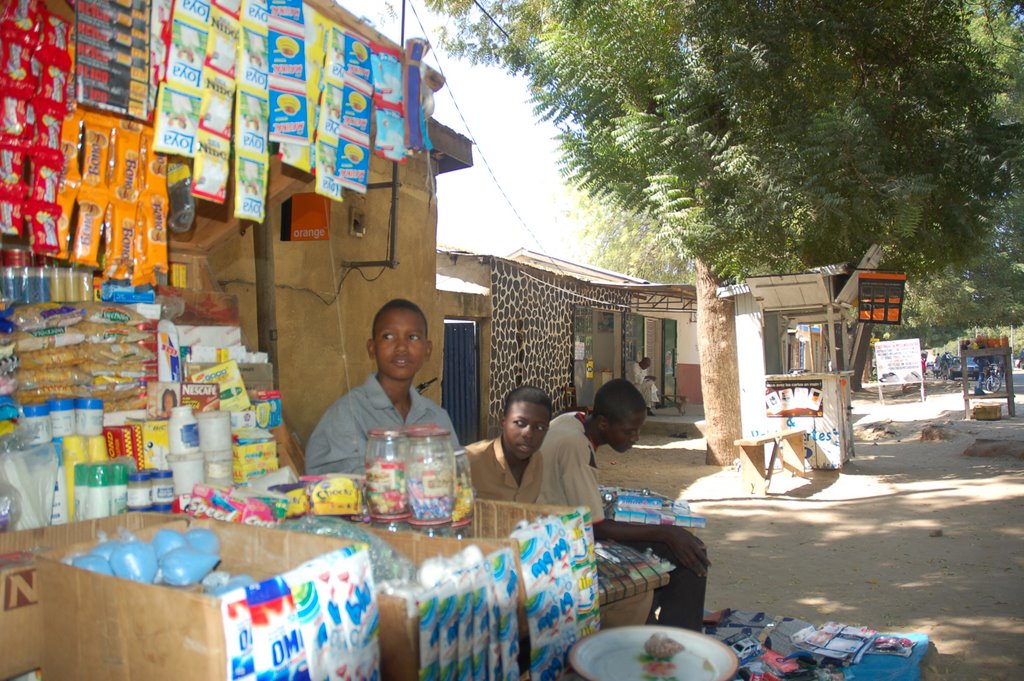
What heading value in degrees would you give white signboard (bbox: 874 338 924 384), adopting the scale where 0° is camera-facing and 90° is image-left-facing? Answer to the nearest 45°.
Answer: approximately 0°

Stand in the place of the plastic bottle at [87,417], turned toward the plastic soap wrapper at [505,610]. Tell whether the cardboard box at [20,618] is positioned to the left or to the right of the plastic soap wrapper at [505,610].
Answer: right
